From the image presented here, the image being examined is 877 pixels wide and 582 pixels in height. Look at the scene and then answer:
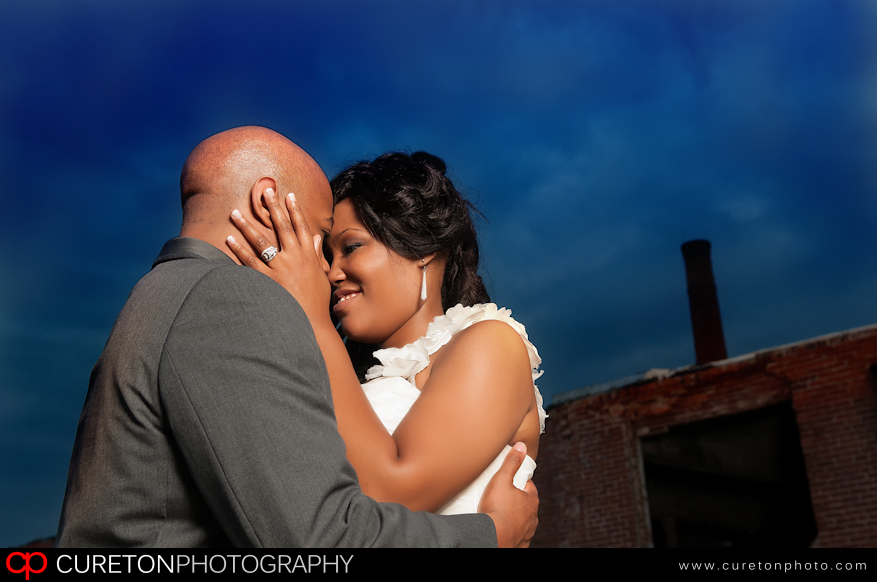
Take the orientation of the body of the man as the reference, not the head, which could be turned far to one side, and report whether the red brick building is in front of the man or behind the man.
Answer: in front

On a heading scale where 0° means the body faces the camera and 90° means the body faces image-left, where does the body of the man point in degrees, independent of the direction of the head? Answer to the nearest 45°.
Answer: approximately 225°

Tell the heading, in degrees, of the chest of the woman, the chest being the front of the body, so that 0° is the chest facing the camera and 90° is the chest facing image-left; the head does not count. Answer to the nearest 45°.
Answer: approximately 90°

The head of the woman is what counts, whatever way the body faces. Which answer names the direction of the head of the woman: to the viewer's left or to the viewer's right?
to the viewer's left

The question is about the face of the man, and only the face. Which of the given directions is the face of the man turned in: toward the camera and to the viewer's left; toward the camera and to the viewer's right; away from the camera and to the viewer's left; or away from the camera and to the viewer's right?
away from the camera and to the viewer's right

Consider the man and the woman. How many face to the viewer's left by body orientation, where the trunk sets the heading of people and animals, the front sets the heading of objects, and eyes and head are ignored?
1
